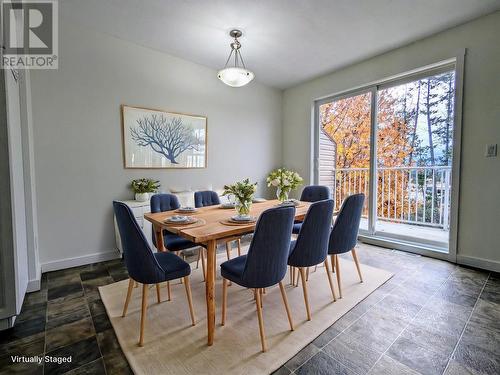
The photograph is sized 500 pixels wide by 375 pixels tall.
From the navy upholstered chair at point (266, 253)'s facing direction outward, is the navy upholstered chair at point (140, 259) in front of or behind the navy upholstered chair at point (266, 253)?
in front

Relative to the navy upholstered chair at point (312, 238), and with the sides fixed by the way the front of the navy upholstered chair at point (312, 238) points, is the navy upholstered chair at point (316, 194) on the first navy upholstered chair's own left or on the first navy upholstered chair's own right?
on the first navy upholstered chair's own right

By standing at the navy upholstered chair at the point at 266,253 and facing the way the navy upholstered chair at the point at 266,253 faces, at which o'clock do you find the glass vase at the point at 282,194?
The glass vase is roughly at 2 o'clock from the navy upholstered chair.

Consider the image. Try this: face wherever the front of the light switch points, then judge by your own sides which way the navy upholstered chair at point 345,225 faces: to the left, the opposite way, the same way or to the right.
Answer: to the right

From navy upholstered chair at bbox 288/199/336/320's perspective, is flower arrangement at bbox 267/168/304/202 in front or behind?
in front

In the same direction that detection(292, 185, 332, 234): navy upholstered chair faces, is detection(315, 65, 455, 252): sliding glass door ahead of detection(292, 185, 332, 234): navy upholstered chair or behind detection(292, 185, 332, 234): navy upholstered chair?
behind

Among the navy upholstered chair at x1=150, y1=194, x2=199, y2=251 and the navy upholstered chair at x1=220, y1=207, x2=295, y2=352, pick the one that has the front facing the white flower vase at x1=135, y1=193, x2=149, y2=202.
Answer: the navy upholstered chair at x1=220, y1=207, x2=295, y2=352

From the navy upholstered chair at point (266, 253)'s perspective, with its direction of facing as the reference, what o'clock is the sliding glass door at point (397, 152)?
The sliding glass door is roughly at 3 o'clock from the navy upholstered chair.

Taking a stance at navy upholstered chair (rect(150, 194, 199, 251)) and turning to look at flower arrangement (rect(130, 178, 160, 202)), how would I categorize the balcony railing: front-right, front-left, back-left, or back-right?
back-right

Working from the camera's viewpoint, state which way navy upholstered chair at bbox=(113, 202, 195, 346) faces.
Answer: facing away from the viewer and to the right of the viewer

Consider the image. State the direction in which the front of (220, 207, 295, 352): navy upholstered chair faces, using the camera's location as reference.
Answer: facing away from the viewer and to the left of the viewer

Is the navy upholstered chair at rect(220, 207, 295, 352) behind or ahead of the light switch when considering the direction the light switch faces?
ahead
